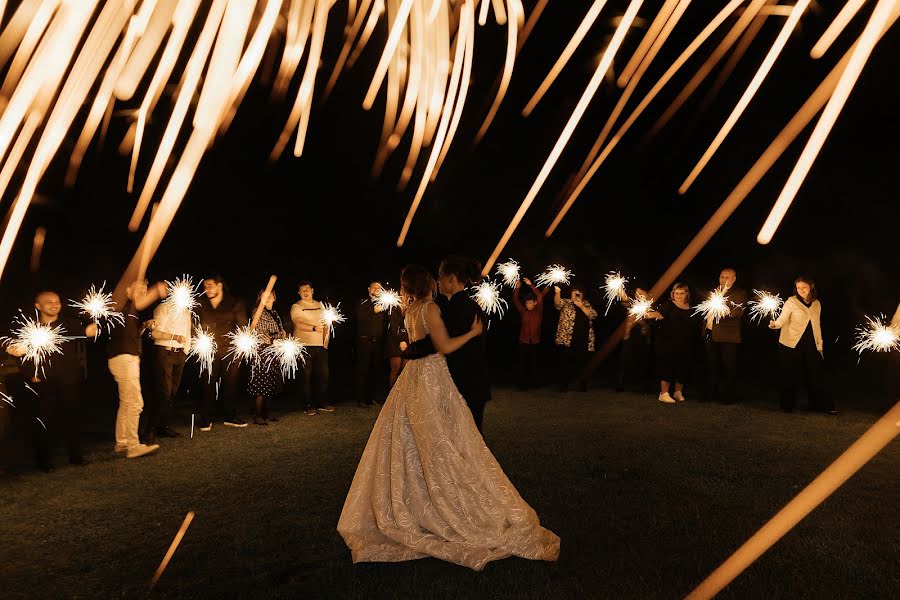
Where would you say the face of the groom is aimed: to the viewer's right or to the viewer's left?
to the viewer's left

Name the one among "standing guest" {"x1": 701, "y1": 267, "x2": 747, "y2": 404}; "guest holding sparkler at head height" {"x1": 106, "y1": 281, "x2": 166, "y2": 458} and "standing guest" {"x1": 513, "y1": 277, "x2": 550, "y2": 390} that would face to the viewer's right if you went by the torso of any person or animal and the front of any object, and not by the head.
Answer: the guest holding sparkler at head height

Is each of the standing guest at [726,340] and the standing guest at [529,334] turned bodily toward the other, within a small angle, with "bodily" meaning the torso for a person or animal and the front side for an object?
no

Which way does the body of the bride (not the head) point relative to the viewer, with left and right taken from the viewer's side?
facing away from the viewer and to the right of the viewer

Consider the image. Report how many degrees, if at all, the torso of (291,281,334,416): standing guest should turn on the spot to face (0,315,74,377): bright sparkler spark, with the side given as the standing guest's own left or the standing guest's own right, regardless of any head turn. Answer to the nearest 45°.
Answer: approximately 90° to the standing guest's own right

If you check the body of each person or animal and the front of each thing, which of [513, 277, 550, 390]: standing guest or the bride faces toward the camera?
the standing guest

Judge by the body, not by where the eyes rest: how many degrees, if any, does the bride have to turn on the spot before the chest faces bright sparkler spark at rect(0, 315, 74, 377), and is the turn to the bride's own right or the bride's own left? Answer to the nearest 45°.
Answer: approximately 90° to the bride's own left

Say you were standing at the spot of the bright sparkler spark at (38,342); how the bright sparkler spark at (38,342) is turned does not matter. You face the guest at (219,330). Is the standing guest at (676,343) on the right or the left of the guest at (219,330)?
right

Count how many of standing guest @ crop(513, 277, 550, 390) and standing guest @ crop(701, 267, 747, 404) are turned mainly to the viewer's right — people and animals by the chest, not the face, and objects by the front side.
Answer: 0

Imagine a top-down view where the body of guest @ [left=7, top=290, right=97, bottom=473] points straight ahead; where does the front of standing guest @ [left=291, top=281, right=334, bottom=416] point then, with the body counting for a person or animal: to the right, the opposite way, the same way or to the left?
the same way

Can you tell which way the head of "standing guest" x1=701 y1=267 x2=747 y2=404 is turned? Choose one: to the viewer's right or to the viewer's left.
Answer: to the viewer's left

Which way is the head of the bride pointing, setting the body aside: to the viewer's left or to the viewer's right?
to the viewer's right
